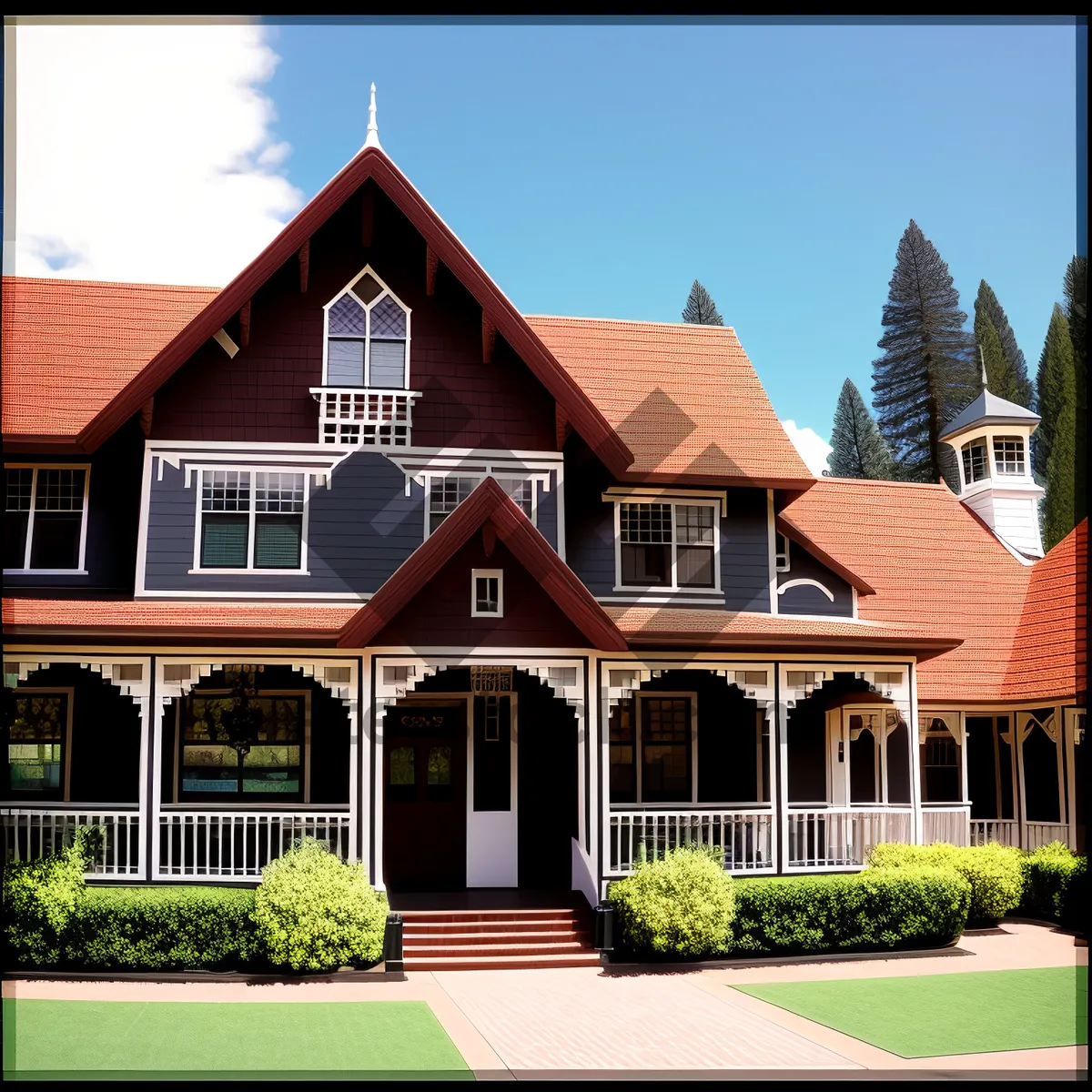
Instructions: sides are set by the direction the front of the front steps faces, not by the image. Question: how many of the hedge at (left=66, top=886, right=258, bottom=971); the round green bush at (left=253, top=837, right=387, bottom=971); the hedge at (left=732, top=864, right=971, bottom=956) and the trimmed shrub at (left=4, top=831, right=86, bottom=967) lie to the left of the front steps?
1

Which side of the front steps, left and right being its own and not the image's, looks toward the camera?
front

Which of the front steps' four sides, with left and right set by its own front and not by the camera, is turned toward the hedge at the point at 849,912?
left

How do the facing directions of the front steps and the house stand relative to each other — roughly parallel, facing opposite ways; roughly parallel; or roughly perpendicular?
roughly parallel

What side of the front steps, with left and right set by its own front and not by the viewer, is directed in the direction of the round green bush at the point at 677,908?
left

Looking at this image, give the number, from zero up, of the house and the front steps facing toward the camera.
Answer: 2

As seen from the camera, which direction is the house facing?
toward the camera

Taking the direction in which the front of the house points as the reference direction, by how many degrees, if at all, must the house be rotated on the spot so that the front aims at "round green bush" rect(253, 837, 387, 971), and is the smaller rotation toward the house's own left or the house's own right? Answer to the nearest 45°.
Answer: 0° — it already faces it

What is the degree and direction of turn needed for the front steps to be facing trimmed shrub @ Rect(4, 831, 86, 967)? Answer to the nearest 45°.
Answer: approximately 90° to its right

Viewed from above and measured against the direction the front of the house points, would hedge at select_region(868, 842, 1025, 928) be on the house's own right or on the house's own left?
on the house's own left

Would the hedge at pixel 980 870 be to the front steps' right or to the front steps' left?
on its left

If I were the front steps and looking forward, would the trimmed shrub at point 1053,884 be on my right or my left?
on my left
